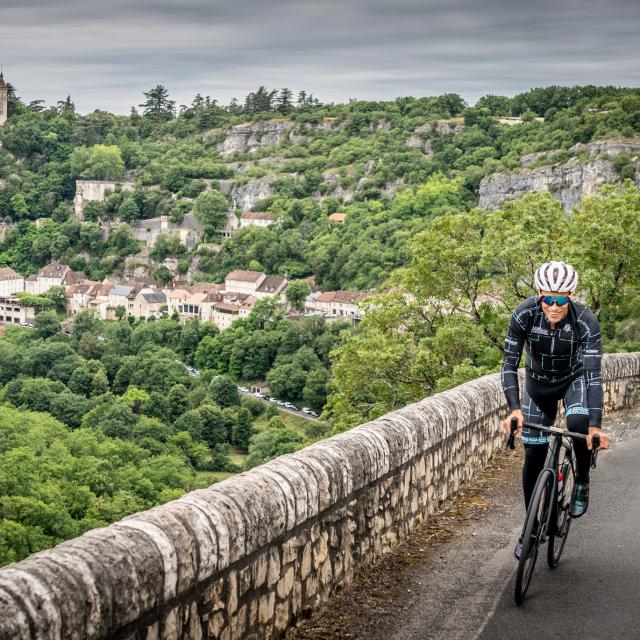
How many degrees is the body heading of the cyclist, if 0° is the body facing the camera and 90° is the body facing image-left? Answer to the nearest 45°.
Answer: approximately 0°
